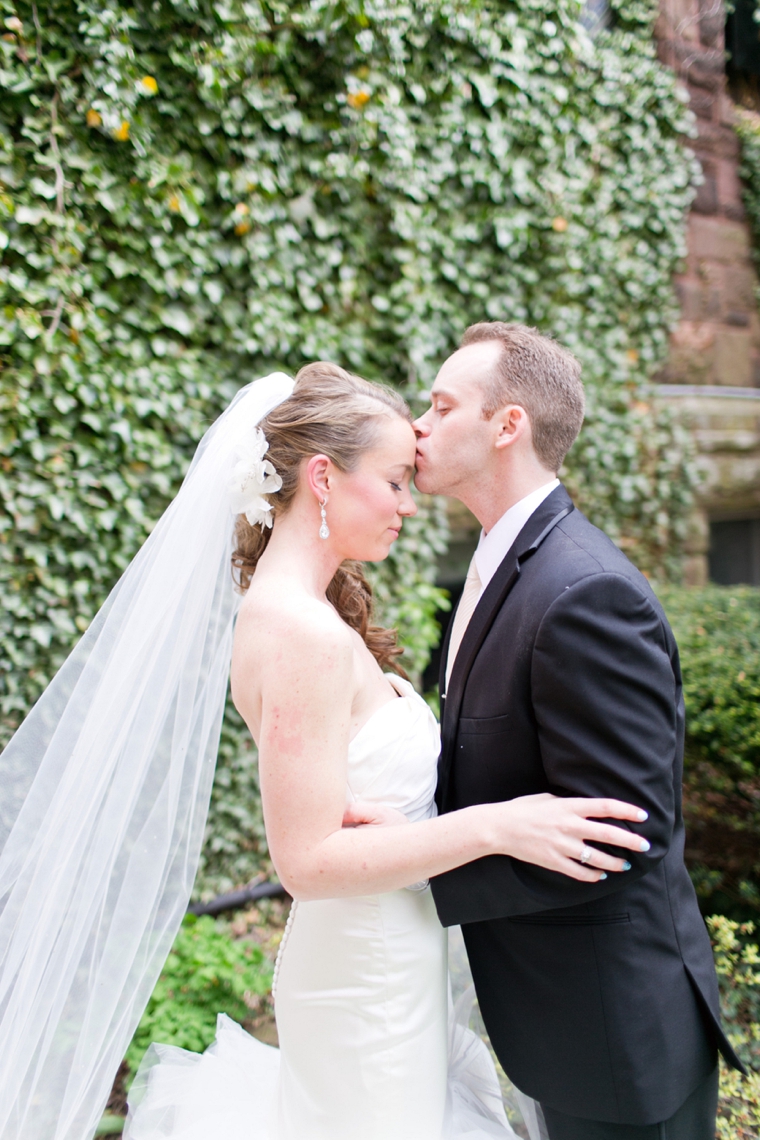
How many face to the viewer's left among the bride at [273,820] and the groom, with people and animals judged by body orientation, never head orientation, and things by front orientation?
1

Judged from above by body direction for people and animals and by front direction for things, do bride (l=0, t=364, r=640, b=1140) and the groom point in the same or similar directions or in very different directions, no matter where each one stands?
very different directions

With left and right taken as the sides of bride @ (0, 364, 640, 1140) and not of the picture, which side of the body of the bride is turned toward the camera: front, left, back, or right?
right

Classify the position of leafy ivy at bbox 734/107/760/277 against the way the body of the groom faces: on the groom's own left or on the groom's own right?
on the groom's own right

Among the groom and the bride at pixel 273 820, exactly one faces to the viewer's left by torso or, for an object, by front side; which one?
the groom

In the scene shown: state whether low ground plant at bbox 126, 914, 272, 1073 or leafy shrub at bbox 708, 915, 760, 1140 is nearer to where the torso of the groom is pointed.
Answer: the low ground plant

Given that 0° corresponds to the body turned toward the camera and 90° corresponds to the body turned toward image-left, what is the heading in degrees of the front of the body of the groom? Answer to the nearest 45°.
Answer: approximately 90°

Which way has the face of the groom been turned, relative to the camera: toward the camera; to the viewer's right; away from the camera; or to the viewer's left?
to the viewer's left

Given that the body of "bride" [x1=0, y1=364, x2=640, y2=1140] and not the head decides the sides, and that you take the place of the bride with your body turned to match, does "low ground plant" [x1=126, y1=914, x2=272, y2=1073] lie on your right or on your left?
on your left
